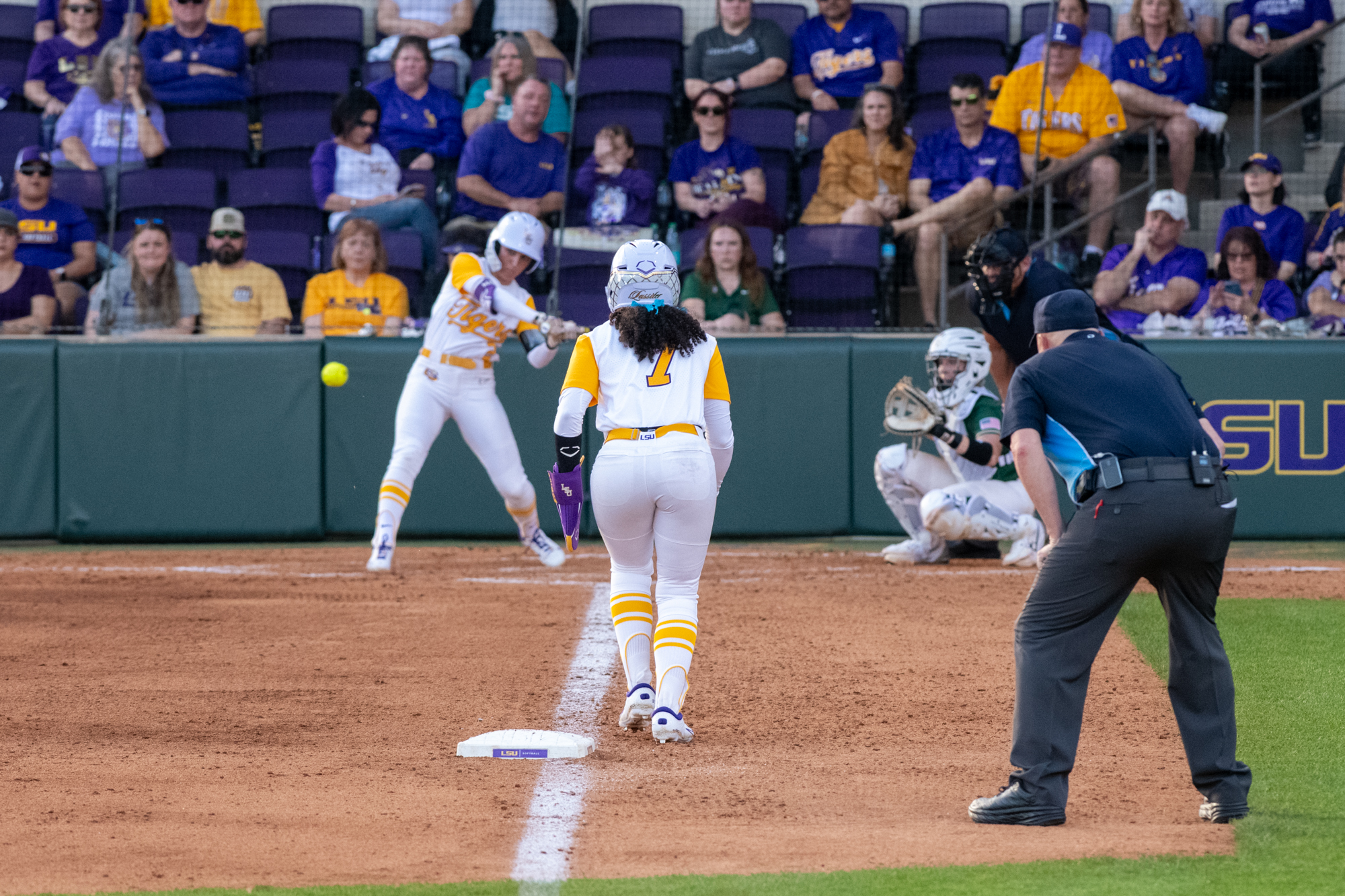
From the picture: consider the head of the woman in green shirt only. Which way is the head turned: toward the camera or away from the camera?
toward the camera

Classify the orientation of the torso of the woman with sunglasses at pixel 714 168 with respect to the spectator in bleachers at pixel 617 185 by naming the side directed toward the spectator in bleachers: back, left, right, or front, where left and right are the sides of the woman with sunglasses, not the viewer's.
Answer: right

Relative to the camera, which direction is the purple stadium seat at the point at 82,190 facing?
toward the camera

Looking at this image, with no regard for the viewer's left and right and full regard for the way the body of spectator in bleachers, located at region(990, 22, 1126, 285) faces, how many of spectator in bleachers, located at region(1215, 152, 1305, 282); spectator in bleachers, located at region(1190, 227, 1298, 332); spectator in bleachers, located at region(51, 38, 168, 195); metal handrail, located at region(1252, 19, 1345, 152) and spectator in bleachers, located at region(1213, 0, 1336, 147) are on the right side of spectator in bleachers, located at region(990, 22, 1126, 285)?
1

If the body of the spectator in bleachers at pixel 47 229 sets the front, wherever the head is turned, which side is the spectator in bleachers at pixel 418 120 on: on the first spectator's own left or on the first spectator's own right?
on the first spectator's own left

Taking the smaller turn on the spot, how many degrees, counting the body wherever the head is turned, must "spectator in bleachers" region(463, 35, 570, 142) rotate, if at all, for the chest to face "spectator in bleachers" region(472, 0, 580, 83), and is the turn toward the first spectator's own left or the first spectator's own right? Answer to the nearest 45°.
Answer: approximately 180°

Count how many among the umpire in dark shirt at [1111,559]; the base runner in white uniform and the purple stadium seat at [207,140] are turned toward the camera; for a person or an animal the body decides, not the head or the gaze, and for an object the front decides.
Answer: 1

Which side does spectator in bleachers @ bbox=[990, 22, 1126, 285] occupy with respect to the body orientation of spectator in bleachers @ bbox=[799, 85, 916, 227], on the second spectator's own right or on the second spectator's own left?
on the second spectator's own left

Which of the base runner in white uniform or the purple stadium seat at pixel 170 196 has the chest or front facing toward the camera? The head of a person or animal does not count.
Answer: the purple stadium seat

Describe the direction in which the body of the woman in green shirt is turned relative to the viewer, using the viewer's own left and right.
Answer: facing the viewer

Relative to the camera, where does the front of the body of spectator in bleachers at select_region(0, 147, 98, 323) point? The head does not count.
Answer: toward the camera

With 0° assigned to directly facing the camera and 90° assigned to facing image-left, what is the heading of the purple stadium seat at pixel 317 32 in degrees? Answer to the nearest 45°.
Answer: approximately 0°

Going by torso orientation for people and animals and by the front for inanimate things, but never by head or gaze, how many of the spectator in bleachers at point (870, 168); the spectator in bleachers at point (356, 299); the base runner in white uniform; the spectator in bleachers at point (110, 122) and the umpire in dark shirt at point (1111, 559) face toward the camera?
3

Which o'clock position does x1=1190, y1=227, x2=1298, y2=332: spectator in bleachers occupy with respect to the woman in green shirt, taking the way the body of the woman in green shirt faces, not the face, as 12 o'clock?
The spectator in bleachers is roughly at 9 o'clock from the woman in green shirt.

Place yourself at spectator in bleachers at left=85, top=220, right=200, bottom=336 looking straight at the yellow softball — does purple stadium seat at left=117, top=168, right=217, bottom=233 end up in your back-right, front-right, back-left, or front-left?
back-left

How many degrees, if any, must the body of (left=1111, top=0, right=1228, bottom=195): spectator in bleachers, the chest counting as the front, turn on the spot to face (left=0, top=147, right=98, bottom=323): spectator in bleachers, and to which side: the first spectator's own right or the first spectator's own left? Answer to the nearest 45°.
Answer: approximately 90° to the first spectator's own right
